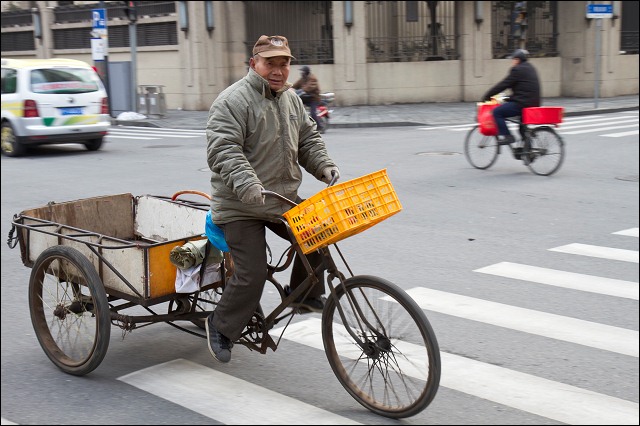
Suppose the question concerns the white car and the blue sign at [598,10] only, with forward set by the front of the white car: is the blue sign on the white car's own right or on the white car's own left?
on the white car's own right

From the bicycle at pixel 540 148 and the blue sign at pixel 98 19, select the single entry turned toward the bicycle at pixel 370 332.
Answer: the blue sign

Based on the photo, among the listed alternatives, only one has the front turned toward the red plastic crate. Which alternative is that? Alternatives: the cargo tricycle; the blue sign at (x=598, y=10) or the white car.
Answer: the blue sign

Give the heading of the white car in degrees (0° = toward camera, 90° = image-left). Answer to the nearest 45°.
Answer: approximately 135°

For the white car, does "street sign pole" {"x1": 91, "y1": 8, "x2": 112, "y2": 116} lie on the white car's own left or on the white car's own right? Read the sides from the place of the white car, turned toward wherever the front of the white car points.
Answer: on the white car's own right

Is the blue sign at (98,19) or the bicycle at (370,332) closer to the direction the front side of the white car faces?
the blue sign

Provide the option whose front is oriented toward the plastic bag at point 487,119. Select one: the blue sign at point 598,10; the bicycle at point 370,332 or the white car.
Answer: the blue sign

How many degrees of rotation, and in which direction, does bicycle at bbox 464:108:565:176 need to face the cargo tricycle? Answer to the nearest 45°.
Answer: approximately 135° to its left

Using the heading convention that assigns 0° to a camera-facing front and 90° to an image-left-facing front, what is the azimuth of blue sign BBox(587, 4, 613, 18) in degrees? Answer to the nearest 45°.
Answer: approximately 0°

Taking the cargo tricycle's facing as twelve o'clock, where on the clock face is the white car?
The white car is roughly at 7 o'clock from the cargo tricycle.

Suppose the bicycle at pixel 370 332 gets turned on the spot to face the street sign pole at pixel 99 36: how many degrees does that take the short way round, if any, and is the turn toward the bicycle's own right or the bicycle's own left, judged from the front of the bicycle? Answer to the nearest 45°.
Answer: approximately 135° to the bicycle's own left

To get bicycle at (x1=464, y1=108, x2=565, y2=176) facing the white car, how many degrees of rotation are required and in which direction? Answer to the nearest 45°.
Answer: approximately 45° to its left

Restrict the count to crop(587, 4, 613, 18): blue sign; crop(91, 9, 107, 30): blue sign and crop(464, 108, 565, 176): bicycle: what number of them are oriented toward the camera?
2

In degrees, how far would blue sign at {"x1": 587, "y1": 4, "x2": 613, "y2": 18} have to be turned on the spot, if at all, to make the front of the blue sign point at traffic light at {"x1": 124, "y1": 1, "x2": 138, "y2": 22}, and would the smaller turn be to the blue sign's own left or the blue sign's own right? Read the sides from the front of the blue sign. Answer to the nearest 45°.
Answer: approximately 90° to the blue sign's own right
